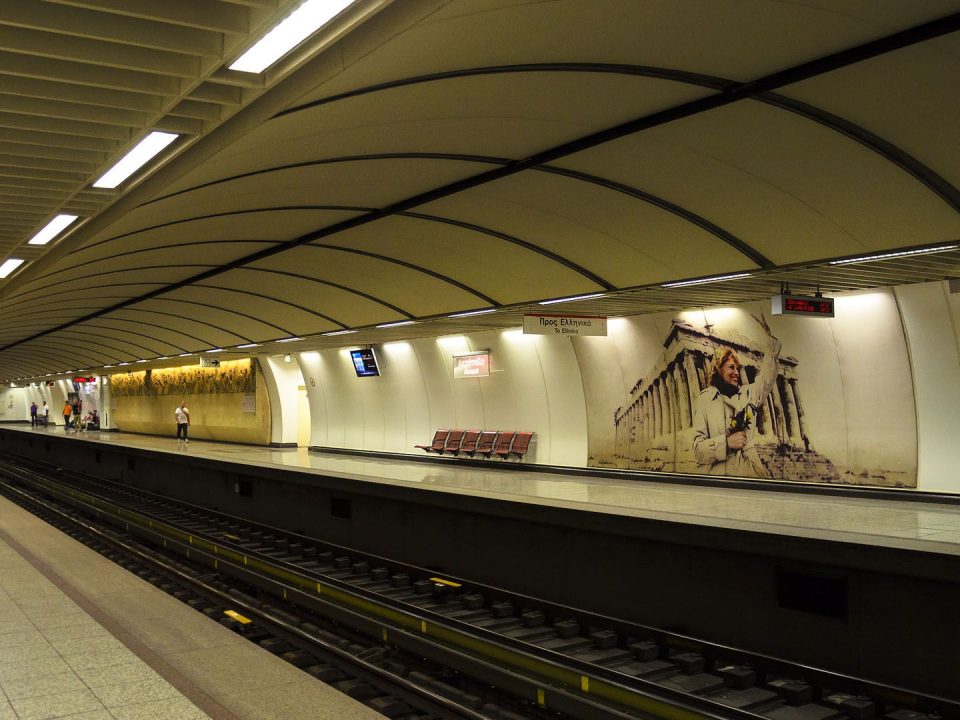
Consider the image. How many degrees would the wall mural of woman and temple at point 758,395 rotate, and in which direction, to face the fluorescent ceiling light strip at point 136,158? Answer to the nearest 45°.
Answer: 0° — it already faces it

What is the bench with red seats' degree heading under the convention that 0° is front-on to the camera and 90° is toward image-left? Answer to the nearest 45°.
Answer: approximately 45°

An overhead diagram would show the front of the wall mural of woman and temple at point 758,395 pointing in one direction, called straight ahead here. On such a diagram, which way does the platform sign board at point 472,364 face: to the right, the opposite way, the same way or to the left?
the same way

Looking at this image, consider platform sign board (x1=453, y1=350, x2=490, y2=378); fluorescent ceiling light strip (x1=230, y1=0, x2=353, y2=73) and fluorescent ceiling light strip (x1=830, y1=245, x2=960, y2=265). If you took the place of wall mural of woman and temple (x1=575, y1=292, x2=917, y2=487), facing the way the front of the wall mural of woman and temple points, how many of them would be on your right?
1

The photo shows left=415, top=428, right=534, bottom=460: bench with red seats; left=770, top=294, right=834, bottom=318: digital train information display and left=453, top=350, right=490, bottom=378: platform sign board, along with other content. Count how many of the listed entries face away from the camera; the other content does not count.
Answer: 0

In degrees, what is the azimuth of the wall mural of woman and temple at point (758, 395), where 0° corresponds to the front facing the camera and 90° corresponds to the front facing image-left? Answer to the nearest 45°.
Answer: approximately 45°

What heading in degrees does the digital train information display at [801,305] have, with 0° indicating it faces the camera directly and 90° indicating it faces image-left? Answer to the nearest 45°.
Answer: approximately 315°

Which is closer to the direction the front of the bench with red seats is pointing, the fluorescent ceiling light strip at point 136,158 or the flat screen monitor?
the fluorescent ceiling light strip

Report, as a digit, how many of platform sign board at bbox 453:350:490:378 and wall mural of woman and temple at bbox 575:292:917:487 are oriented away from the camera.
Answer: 0

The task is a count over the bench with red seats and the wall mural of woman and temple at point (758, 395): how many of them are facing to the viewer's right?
0

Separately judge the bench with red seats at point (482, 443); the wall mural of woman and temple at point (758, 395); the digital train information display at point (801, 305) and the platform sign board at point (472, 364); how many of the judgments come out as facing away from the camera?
0

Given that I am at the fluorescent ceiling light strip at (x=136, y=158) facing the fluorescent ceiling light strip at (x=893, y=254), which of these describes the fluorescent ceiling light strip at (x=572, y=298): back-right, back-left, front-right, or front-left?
front-left

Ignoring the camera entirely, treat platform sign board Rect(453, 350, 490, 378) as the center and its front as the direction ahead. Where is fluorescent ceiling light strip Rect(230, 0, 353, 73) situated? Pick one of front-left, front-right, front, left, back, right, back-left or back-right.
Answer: front-left

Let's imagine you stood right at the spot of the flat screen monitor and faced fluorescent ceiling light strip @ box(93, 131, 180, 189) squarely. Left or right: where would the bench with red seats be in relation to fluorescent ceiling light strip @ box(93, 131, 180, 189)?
left

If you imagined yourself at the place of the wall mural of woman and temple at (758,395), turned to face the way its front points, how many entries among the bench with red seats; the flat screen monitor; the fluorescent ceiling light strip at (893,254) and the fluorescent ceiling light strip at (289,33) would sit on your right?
2
